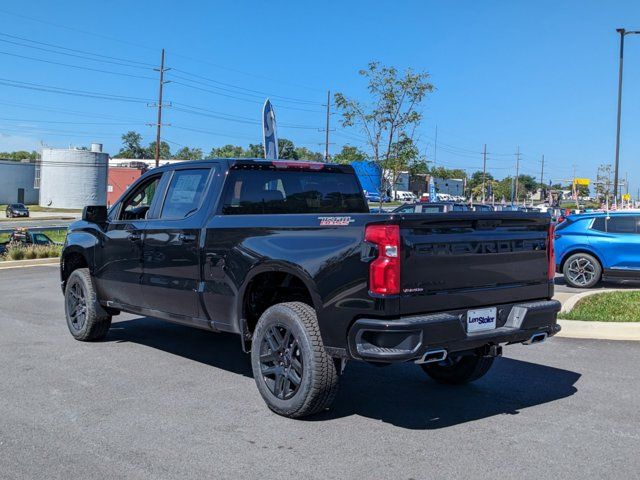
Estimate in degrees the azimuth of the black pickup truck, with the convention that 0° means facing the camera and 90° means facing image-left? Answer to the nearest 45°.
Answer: approximately 135°

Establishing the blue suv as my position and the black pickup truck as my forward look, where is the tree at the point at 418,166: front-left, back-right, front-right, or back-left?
back-right

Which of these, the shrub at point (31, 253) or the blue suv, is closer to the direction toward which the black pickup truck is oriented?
the shrub

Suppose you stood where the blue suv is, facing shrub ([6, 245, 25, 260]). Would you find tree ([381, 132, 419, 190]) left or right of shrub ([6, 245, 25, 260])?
right

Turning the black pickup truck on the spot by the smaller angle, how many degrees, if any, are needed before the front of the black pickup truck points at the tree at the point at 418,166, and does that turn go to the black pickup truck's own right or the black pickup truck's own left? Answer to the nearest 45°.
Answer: approximately 45° to the black pickup truck's own right
